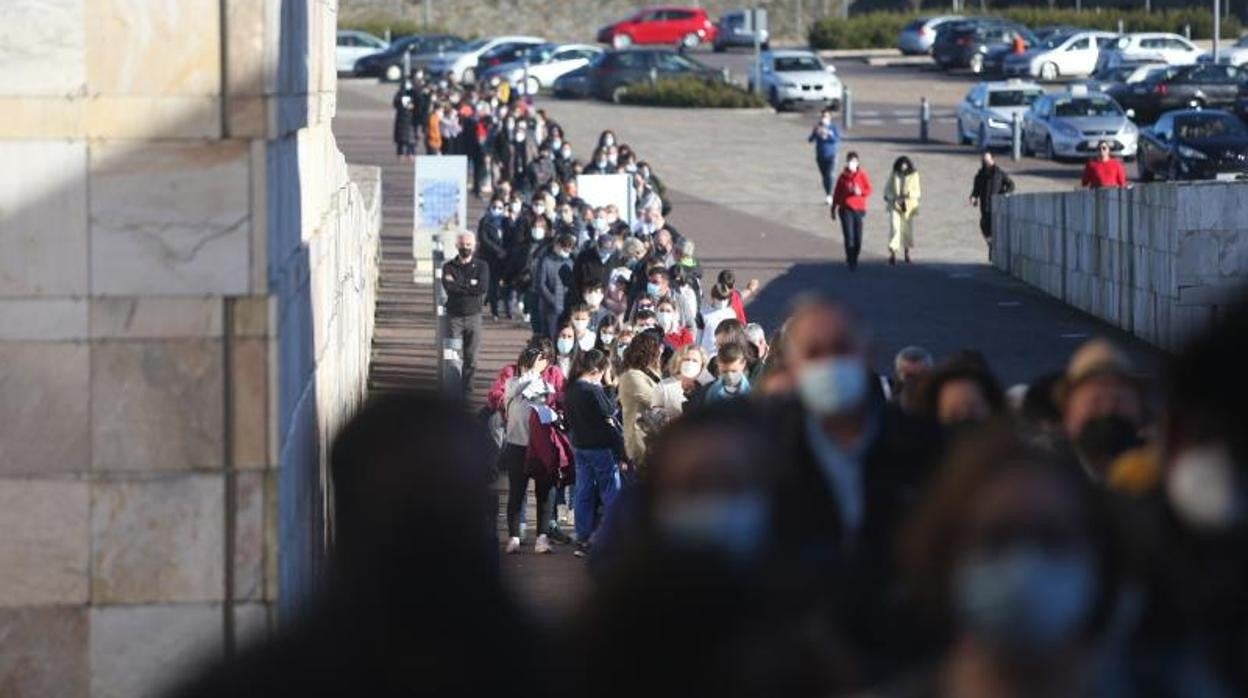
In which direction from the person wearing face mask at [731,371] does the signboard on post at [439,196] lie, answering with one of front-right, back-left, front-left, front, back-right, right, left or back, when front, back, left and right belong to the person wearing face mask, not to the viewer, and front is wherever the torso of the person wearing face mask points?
back

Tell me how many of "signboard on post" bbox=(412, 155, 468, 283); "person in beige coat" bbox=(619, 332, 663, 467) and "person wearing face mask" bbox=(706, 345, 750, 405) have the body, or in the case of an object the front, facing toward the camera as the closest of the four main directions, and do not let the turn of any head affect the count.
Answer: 2

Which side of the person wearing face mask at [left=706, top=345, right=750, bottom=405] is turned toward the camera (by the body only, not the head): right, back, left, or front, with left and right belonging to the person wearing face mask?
front

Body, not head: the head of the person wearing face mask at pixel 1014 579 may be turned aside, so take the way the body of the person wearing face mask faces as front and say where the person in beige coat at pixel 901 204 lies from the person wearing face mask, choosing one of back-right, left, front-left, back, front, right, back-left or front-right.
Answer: back

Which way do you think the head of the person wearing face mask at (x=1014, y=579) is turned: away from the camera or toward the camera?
toward the camera

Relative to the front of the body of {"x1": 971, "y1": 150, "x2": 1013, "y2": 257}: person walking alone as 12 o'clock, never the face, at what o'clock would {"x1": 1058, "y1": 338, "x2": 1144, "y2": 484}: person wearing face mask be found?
The person wearing face mask is roughly at 12 o'clock from the person walking alone.

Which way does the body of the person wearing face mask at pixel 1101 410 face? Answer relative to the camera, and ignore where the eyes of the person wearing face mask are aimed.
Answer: toward the camera

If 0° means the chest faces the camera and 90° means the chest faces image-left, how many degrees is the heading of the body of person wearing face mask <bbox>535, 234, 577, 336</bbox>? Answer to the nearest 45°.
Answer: approximately 315°

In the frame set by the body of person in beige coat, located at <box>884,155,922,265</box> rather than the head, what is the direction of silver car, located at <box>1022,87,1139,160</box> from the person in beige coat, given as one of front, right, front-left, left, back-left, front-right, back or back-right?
back

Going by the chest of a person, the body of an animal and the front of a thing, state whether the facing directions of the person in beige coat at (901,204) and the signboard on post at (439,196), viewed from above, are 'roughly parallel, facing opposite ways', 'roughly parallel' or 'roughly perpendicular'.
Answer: roughly parallel

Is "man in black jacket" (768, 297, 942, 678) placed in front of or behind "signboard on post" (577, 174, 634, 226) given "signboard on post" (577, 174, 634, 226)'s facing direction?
in front

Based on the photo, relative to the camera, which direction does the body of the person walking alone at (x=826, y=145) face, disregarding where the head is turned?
toward the camera

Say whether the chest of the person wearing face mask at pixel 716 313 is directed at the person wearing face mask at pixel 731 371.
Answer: yes

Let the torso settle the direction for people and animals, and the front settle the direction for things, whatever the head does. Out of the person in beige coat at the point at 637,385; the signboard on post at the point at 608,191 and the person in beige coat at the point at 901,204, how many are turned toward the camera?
2

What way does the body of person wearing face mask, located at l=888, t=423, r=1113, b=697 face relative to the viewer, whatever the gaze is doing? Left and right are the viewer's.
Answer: facing the viewer

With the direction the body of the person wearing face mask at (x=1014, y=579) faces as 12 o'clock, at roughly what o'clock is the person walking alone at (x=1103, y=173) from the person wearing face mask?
The person walking alone is roughly at 6 o'clock from the person wearing face mask.
